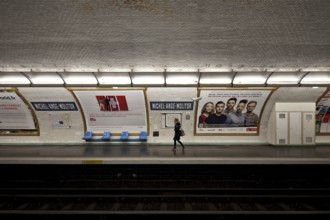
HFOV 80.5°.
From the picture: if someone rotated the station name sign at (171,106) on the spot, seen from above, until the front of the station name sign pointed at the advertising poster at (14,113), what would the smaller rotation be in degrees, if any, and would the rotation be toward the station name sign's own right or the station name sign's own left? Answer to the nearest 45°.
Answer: approximately 90° to the station name sign's own right

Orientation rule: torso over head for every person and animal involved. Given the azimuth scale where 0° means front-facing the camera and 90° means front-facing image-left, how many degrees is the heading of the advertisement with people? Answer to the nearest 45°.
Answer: approximately 0°

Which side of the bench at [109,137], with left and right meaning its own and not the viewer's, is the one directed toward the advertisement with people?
left

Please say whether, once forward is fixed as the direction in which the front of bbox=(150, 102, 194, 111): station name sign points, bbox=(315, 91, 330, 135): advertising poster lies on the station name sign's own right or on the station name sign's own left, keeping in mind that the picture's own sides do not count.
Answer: on the station name sign's own left

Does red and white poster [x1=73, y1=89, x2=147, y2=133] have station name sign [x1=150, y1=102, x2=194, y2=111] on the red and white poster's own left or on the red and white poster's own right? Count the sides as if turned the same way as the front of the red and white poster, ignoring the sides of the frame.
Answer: on the red and white poster's own left

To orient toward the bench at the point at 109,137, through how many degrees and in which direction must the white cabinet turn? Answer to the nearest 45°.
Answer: approximately 45° to its right

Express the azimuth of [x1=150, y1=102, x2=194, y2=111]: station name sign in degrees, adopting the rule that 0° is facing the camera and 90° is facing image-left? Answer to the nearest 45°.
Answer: approximately 0°

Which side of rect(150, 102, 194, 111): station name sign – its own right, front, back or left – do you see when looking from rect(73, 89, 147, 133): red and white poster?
right

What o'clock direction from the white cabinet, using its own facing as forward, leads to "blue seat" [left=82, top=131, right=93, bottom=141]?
The blue seat is roughly at 2 o'clock from the white cabinet.

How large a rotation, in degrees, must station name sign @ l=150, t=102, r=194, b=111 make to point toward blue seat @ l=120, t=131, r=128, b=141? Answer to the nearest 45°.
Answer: approximately 90° to its right
